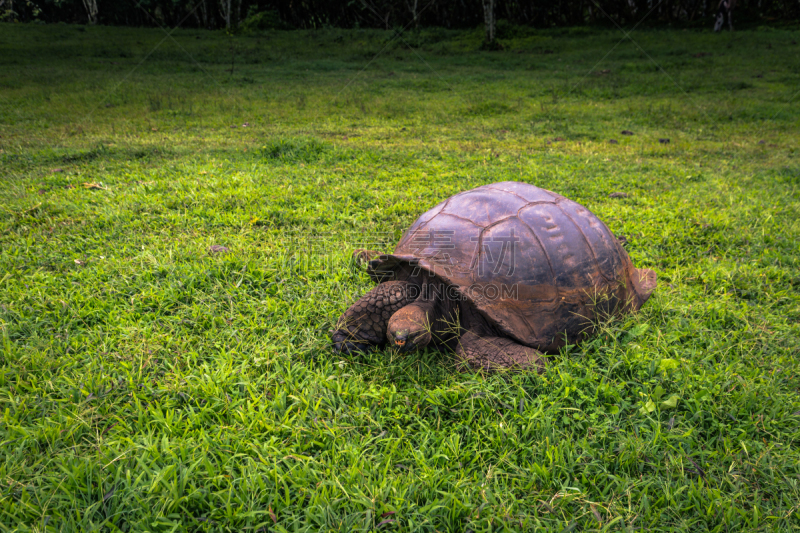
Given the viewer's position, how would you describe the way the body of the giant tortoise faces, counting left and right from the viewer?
facing the viewer and to the left of the viewer

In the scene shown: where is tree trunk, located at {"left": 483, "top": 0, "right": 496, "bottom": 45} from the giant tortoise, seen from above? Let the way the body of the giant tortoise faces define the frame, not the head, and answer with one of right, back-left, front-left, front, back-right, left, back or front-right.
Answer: back-right
